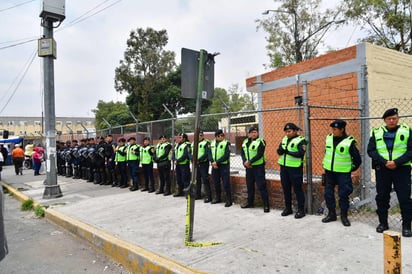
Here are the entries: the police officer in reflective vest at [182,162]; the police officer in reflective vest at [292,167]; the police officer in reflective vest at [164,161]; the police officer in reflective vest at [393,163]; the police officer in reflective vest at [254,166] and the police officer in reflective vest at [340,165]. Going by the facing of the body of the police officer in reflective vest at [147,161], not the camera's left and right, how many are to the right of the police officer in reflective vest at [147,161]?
0

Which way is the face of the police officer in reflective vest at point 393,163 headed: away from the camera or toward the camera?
toward the camera

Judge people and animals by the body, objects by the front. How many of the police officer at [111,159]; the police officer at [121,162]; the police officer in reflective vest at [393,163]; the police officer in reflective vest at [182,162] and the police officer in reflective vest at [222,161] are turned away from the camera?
0

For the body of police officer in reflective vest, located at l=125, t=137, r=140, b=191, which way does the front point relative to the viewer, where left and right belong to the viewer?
facing the viewer and to the left of the viewer

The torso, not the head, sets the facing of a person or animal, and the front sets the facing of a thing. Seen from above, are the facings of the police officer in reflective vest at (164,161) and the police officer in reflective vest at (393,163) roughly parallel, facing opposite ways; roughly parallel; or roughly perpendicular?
roughly parallel

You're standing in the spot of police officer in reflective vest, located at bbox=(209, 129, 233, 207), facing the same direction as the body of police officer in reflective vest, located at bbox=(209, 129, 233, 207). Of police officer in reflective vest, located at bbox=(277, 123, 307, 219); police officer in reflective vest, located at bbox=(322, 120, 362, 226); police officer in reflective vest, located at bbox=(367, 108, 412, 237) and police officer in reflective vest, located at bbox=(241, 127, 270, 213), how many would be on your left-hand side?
4

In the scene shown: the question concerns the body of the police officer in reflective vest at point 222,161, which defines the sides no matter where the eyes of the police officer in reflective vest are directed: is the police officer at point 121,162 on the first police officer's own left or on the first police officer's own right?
on the first police officer's own right

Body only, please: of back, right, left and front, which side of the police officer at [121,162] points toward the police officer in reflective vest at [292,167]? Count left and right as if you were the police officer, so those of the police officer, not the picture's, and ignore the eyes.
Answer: left

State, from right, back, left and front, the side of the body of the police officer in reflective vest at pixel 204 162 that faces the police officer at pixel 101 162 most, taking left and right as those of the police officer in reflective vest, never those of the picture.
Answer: right

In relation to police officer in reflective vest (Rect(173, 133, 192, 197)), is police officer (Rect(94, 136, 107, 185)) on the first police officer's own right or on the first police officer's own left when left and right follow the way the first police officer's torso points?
on the first police officer's own right

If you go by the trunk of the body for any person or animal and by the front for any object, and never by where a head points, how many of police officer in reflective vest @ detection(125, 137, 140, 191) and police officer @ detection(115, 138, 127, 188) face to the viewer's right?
0

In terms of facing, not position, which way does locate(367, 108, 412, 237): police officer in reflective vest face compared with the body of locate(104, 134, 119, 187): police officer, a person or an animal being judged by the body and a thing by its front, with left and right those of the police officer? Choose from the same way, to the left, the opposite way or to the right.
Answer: the same way

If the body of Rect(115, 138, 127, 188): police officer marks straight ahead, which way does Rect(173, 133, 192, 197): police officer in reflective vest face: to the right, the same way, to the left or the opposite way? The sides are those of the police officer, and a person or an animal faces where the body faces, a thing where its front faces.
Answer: the same way

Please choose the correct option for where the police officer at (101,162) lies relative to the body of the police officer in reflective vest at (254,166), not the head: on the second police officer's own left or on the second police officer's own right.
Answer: on the second police officer's own right

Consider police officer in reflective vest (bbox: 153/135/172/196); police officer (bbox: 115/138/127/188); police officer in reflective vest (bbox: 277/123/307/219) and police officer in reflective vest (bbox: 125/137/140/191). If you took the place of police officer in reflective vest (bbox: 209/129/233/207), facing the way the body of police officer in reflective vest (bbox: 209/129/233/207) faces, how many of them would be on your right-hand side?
3

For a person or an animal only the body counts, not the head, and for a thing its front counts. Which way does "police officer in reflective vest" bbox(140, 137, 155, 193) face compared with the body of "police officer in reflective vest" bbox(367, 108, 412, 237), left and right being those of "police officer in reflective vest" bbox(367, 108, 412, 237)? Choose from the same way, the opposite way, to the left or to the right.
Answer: the same way

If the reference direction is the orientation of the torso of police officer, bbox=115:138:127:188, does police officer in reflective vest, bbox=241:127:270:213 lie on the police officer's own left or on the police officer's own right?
on the police officer's own left

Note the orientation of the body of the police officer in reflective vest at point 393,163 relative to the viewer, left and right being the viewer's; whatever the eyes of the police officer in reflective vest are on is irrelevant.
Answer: facing the viewer

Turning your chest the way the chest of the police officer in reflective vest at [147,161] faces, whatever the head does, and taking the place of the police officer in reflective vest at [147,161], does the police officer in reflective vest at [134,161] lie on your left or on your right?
on your right

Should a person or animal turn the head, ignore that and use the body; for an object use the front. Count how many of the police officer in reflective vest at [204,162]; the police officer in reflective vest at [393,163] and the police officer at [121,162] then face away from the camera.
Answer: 0

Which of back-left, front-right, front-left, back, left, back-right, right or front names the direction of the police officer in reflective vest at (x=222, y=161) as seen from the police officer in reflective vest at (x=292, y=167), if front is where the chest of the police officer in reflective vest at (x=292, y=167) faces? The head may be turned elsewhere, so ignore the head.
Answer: right
